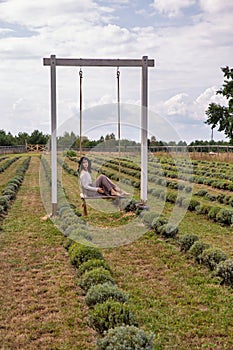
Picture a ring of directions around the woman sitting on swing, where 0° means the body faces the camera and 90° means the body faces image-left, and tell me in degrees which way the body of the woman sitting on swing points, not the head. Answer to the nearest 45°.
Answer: approximately 270°

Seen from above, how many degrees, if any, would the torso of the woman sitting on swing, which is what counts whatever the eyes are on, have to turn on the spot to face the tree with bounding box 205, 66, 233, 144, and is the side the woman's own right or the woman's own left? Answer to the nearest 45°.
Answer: approximately 45° to the woman's own left
